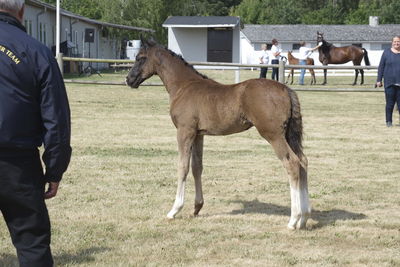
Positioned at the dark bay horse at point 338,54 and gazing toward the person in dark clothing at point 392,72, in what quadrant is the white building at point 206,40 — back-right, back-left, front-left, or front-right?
back-right

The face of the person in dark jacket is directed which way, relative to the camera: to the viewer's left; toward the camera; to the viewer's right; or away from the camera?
away from the camera

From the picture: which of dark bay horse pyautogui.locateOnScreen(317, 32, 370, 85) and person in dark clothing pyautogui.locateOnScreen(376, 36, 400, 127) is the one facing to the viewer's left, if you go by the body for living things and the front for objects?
the dark bay horse

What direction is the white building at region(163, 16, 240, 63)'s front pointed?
toward the camera

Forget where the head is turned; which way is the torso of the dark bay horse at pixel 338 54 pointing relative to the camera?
to the viewer's left

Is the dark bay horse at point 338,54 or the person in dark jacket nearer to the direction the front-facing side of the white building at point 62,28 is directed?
the dark bay horse

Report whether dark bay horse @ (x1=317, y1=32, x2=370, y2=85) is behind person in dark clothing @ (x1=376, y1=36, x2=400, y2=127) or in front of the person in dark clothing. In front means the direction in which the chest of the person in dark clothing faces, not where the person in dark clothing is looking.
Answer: behind

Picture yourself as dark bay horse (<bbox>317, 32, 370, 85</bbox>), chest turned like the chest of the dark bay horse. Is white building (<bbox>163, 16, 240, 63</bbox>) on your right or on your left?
on your right

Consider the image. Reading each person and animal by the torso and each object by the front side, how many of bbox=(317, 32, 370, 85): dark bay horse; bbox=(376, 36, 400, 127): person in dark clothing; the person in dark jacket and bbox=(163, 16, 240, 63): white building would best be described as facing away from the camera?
1

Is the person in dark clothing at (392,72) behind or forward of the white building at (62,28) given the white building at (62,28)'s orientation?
forward

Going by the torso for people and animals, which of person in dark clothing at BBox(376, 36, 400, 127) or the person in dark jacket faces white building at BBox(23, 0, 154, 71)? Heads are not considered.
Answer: the person in dark jacket

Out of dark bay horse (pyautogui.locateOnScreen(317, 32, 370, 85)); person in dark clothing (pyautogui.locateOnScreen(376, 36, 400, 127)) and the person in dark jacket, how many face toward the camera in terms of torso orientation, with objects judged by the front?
1

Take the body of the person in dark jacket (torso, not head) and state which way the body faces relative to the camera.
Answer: away from the camera

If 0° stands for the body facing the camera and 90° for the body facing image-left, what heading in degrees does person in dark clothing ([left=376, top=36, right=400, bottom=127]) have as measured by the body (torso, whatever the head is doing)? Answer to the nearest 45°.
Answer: approximately 0°

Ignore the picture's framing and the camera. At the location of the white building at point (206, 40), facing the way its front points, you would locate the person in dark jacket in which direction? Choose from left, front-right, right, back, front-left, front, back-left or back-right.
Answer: front

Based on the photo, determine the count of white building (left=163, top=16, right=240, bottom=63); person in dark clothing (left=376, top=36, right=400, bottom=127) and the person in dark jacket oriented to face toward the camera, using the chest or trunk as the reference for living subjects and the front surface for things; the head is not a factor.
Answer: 2
